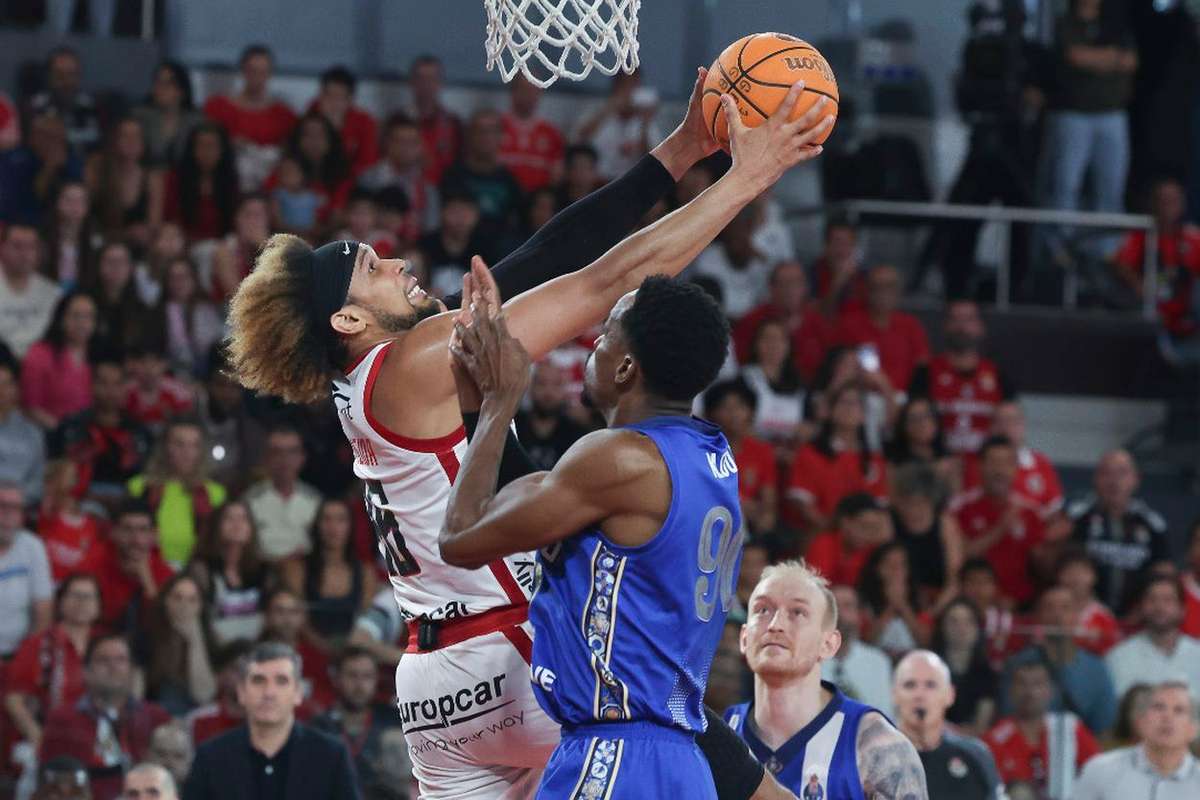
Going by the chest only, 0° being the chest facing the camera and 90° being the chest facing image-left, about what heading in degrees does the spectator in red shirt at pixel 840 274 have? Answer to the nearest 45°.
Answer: approximately 0°

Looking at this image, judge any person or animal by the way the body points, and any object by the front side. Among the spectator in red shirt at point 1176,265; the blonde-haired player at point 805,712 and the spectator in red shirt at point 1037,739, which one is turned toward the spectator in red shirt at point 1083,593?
the spectator in red shirt at point 1176,265

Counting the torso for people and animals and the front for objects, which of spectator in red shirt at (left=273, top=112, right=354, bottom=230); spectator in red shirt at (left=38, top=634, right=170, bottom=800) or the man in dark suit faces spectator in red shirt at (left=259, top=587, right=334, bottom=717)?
spectator in red shirt at (left=273, top=112, right=354, bottom=230)

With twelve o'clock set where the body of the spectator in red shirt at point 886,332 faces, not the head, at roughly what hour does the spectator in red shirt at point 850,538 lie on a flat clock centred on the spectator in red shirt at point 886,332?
the spectator in red shirt at point 850,538 is roughly at 12 o'clock from the spectator in red shirt at point 886,332.

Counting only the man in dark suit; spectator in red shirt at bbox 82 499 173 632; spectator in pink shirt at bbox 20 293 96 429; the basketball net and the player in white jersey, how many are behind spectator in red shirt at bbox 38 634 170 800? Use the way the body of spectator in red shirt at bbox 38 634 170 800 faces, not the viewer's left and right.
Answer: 2

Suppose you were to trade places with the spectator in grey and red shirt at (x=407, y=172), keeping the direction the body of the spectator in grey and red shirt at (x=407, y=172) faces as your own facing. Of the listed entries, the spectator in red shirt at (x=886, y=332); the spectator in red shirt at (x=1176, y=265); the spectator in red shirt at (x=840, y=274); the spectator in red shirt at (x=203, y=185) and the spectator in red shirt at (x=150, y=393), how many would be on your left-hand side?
3

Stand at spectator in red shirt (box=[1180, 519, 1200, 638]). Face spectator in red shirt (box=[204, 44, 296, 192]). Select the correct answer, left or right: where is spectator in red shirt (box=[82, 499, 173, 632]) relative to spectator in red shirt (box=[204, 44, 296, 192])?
left

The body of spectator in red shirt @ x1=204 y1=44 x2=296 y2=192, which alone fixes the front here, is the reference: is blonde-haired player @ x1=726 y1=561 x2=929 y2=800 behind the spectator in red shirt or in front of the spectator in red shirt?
in front

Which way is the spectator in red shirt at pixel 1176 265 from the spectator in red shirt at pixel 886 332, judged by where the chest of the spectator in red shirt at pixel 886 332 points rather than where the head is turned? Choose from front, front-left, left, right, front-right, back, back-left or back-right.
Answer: back-left
